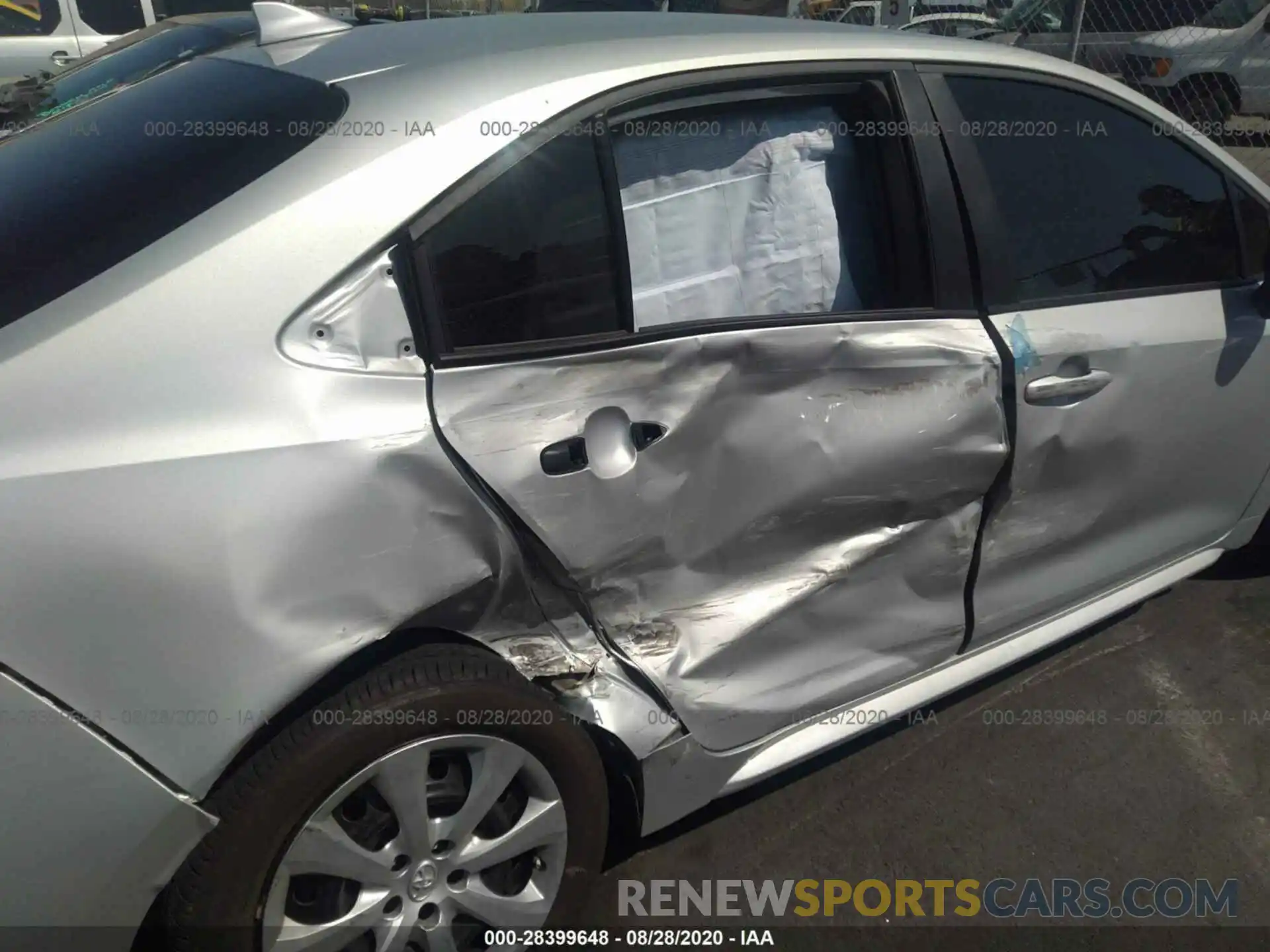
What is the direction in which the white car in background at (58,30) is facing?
to the viewer's left

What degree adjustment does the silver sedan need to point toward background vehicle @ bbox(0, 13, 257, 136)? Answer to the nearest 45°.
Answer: approximately 90° to its left

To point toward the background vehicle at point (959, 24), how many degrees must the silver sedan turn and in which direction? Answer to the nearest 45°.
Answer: approximately 45° to its left

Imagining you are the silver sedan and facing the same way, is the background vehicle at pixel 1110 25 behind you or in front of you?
in front

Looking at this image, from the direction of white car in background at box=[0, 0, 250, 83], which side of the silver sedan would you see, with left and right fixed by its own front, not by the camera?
left

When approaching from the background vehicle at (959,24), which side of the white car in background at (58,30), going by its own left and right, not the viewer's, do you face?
back

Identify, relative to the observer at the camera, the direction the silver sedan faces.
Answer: facing away from the viewer and to the right of the viewer

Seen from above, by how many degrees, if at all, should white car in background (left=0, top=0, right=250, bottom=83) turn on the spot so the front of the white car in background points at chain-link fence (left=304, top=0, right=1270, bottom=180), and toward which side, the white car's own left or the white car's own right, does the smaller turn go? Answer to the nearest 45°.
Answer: approximately 180°
